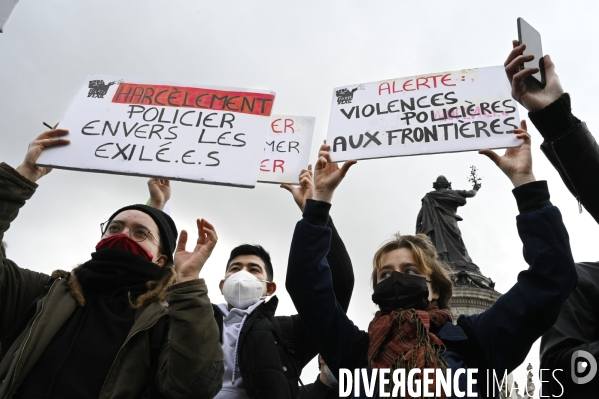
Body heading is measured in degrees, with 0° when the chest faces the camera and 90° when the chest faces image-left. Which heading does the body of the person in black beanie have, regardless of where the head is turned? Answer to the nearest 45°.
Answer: approximately 45°

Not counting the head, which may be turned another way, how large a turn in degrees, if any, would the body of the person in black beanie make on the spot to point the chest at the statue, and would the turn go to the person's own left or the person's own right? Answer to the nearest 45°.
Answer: approximately 180°

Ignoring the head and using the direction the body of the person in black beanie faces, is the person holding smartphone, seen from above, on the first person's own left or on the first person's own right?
on the first person's own left
